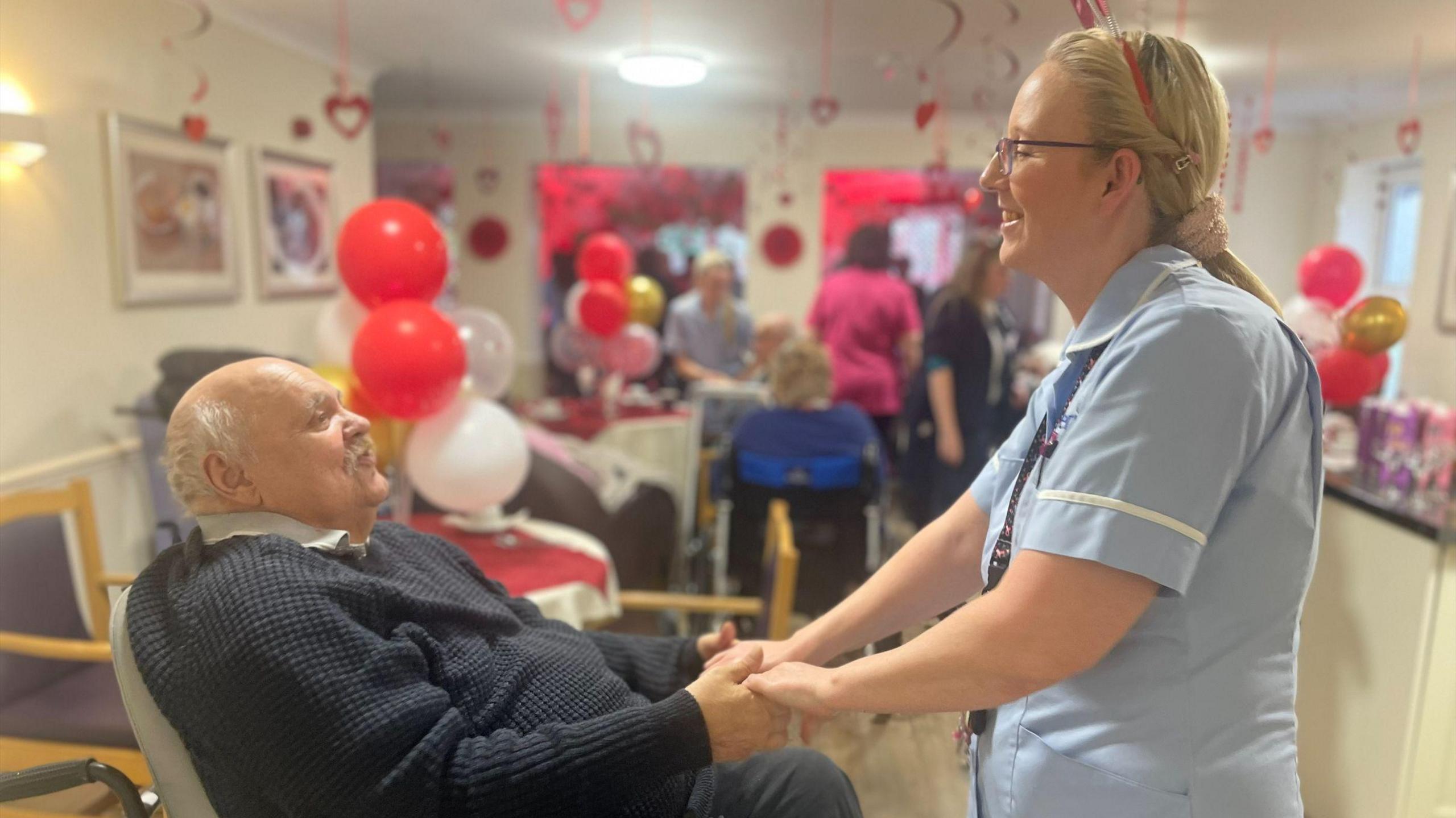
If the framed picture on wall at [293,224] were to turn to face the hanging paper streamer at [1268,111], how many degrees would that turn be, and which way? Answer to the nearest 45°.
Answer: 0° — it already faces it

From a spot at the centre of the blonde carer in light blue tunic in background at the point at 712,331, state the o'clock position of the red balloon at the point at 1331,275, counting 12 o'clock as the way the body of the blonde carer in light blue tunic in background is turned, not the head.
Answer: The red balloon is roughly at 11 o'clock from the blonde carer in light blue tunic in background.

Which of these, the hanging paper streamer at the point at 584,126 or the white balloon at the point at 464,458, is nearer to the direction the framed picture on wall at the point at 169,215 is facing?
the white balloon

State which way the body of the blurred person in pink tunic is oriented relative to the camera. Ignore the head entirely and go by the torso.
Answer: away from the camera

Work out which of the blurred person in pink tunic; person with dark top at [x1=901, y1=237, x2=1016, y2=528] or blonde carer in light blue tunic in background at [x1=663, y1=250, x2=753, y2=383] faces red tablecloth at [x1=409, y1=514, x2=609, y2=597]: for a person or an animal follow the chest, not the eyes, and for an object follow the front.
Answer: the blonde carer in light blue tunic in background

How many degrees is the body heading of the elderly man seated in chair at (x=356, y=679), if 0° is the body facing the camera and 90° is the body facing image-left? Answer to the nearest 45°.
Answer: approximately 270°

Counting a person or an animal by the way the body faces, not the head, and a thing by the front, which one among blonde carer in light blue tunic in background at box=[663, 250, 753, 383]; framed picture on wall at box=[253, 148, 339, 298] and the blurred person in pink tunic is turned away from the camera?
the blurred person in pink tunic

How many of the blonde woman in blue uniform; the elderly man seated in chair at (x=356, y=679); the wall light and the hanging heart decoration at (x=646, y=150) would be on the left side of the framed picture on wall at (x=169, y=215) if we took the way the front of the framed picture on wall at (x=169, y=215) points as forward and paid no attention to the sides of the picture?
1

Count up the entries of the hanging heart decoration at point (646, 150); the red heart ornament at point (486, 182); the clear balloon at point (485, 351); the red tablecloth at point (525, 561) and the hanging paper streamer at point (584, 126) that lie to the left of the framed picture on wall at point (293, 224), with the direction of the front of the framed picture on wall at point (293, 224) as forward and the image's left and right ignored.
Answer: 3

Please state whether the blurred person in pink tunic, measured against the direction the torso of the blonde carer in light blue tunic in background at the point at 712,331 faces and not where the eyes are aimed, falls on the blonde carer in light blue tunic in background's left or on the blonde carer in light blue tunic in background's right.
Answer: on the blonde carer in light blue tunic in background's left

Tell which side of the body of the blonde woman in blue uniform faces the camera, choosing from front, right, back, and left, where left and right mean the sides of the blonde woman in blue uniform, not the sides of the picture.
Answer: left

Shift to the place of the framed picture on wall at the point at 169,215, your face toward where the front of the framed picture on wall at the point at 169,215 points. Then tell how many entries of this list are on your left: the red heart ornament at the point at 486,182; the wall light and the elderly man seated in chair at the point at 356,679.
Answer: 1

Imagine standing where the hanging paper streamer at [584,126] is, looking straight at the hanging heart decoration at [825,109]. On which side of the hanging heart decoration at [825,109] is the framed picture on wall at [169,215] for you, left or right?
right

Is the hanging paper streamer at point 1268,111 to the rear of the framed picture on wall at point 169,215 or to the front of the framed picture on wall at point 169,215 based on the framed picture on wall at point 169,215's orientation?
to the front

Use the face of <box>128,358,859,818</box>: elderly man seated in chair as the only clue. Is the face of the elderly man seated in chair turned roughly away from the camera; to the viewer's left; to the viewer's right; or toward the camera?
to the viewer's right
